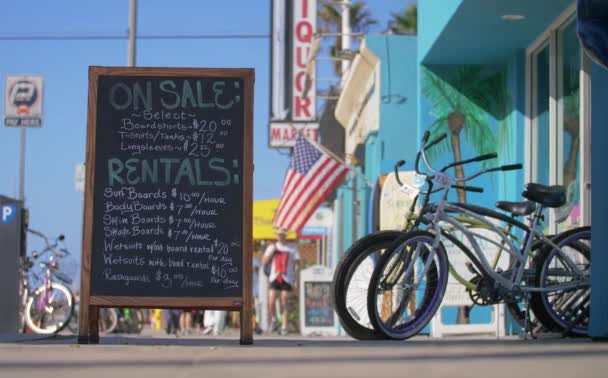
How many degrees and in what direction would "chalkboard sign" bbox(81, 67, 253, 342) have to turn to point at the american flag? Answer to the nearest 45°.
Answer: approximately 180°

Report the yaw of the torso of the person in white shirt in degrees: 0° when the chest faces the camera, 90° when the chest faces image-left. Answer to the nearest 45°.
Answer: approximately 0°

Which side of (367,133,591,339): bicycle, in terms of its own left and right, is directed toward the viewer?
left

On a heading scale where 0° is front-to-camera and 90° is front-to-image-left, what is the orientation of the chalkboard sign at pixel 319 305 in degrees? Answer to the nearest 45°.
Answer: approximately 0°

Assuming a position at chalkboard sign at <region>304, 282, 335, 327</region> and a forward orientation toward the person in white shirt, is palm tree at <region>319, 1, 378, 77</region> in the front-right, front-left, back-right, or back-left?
back-right

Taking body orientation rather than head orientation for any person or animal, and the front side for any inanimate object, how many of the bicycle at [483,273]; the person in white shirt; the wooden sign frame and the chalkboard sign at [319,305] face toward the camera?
3

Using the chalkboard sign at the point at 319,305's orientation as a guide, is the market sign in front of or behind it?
behind

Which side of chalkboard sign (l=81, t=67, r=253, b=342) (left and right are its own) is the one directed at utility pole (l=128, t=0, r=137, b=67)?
back
